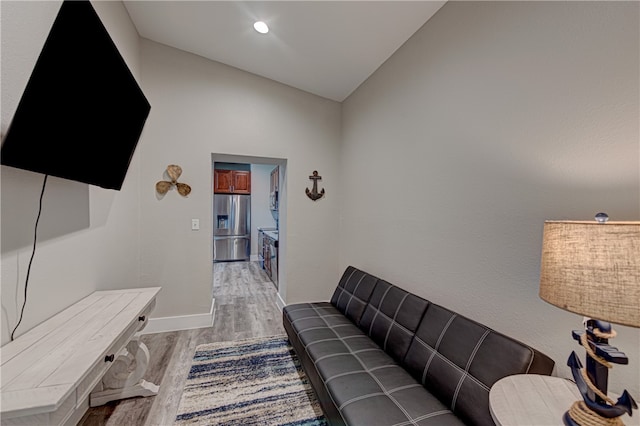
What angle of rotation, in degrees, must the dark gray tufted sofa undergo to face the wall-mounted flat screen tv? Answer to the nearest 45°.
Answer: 0° — it already faces it

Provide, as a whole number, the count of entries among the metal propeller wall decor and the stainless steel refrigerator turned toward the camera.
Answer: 2

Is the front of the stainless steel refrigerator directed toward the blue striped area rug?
yes

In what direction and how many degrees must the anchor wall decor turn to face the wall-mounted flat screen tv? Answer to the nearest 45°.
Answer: approximately 45° to its right

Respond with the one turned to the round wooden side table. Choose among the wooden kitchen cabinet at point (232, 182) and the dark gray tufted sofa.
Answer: the wooden kitchen cabinet

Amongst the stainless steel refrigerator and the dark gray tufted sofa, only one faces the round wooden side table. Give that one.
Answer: the stainless steel refrigerator

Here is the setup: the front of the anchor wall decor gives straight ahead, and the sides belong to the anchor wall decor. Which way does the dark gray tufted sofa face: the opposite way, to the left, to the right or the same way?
to the right

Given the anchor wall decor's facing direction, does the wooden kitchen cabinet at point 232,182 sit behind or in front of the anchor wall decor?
behind

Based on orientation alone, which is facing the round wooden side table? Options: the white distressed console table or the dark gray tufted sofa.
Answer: the white distressed console table

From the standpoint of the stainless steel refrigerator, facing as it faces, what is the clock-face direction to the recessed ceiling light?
The recessed ceiling light is roughly at 12 o'clock from the stainless steel refrigerator.
